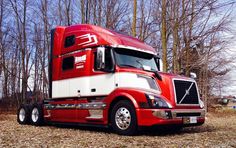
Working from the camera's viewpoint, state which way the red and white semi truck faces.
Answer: facing the viewer and to the right of the viewer
